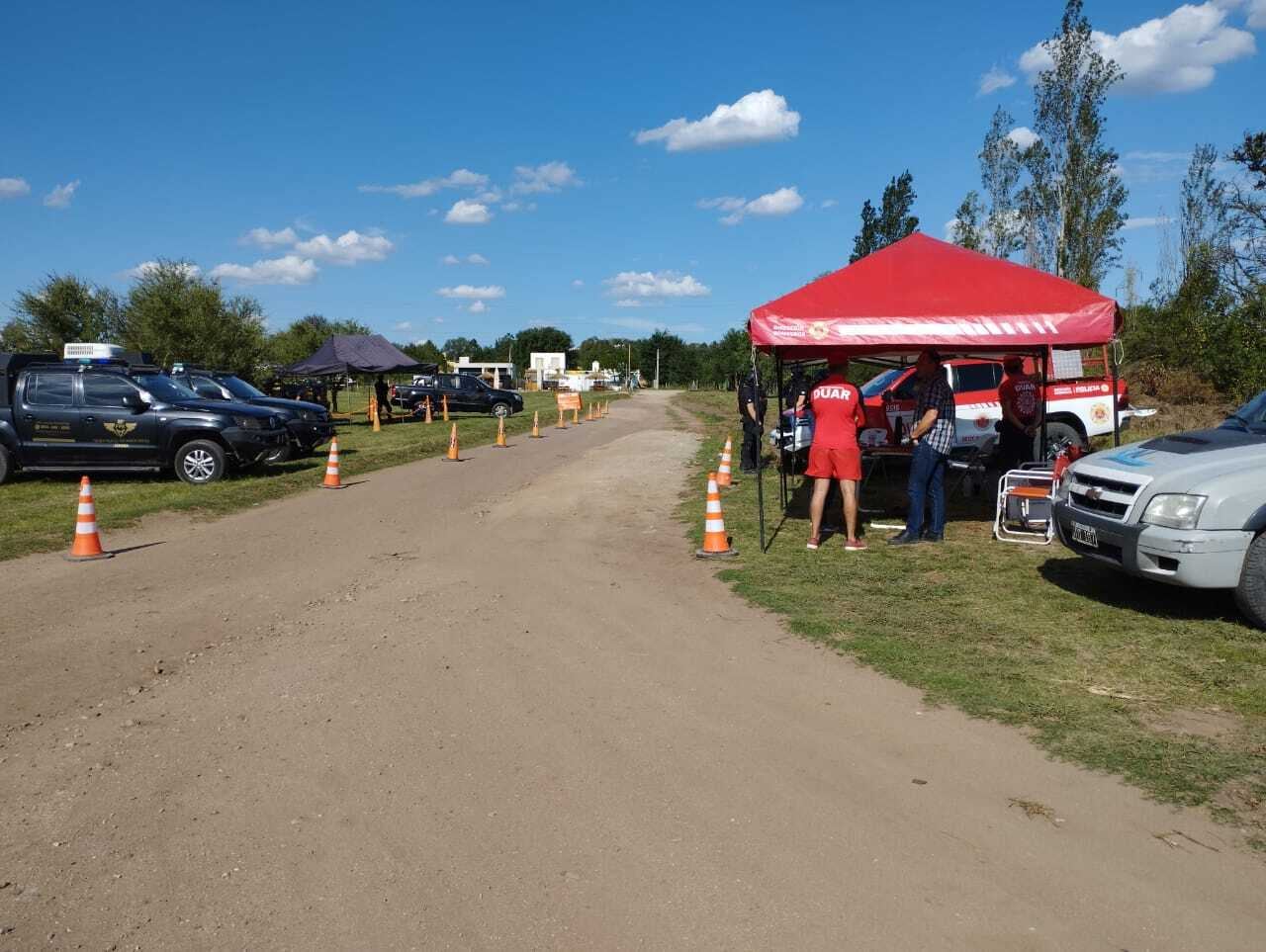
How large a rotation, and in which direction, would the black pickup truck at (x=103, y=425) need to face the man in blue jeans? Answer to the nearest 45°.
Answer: approximately 45° to its right

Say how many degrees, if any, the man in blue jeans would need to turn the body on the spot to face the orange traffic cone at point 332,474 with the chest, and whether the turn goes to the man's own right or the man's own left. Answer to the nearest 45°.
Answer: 0° — they already face it

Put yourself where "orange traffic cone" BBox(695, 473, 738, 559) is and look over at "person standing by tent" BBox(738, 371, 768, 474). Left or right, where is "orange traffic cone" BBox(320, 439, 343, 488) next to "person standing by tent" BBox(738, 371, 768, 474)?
left

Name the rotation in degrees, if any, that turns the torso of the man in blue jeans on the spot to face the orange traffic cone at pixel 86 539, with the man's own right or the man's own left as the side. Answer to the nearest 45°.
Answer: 0° — they already face it

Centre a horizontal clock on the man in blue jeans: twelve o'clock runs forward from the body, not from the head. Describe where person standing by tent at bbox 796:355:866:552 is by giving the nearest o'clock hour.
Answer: The person standing by tent is roughly at 11 o'clock from the man in blue jeans.

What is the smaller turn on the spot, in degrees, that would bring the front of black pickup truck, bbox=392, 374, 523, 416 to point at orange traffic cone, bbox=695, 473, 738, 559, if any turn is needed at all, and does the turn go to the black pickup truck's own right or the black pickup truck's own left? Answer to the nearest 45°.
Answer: approximately 90° to the black pickup truck's own right

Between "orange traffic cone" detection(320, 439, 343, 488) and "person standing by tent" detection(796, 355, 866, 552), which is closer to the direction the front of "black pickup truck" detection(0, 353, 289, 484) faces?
the orange traffic cone

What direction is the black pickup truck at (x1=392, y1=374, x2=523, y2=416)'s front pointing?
to the viewer's right

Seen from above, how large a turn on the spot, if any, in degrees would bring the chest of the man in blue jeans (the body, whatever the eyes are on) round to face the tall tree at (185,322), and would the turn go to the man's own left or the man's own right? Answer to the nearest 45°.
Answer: approximately 45° to the man's own right

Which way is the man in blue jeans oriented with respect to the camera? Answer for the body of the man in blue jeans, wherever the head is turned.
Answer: to the viewer's left

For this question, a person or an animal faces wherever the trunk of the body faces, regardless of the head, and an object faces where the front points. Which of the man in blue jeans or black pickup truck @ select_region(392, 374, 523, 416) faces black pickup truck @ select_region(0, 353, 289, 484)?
the man in blue jeans

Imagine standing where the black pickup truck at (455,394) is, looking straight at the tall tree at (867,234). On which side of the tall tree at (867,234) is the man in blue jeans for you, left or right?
right

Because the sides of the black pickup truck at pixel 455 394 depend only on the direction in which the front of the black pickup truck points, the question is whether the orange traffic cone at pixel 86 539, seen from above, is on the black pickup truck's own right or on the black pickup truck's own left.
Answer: on the black pickup truck's own right

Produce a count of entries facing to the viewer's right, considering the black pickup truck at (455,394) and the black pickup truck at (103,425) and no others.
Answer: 2
